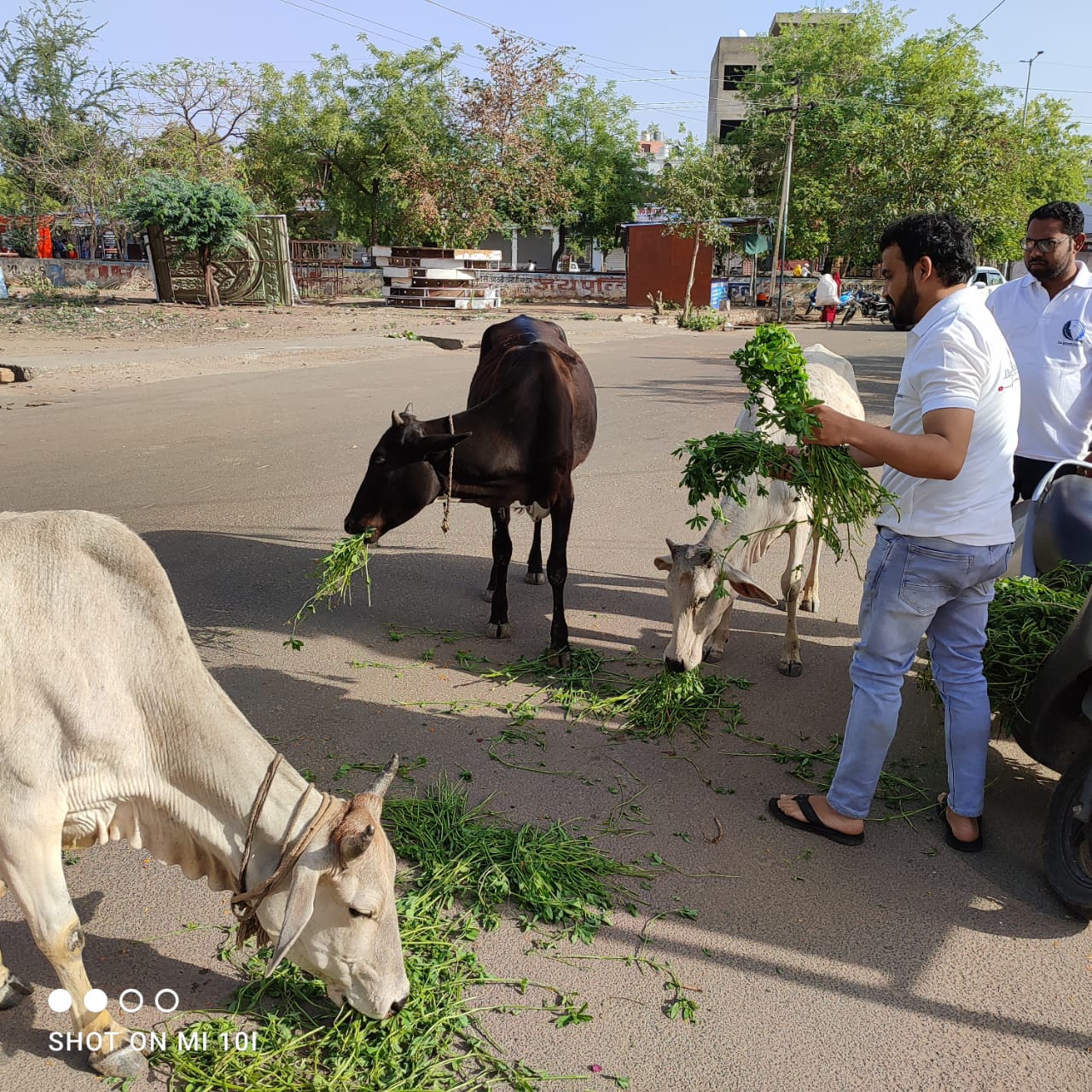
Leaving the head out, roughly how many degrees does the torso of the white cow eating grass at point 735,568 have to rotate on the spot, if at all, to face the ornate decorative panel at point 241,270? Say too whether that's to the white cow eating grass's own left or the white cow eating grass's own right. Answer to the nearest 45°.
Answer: approximately 90° to the white cow eating grass's own right

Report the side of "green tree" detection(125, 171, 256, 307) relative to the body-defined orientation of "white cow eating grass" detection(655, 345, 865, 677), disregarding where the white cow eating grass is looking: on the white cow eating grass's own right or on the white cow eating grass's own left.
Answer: on the white cow eating grass's own right

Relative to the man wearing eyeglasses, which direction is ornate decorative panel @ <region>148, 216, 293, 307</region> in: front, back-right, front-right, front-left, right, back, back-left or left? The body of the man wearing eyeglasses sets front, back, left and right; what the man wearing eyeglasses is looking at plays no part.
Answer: right

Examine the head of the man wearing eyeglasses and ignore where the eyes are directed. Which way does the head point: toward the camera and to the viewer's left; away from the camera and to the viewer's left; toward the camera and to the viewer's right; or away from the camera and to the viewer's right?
toward the camera and to the viewer's left

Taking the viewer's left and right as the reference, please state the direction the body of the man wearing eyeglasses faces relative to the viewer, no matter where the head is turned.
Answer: facing the viewer and to the left of the viewer

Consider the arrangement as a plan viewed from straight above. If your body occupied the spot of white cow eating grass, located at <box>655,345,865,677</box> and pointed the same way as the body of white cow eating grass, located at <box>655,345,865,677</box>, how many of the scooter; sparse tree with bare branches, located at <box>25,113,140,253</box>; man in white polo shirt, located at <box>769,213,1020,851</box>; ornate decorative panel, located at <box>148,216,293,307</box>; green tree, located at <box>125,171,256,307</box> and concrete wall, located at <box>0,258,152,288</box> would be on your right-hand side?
4

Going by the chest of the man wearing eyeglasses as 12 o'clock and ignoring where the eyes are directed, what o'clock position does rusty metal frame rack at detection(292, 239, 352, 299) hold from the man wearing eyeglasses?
The rusty metal frame rack is roughly at 3 o'clock from the man wearing eyeglasses.

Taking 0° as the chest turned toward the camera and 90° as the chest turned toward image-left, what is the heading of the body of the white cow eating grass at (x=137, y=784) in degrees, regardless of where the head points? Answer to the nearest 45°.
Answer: approximately 270°

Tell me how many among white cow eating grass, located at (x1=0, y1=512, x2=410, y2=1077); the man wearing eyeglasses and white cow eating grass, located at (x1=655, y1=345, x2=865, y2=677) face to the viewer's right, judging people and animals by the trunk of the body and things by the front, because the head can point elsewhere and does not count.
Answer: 1

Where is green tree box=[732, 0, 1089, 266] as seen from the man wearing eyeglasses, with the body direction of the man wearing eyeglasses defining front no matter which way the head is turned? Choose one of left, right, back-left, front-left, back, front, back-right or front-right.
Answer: back-right

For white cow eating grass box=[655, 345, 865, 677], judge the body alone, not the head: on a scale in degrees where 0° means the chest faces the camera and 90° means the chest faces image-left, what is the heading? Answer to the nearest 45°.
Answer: approximately 45°

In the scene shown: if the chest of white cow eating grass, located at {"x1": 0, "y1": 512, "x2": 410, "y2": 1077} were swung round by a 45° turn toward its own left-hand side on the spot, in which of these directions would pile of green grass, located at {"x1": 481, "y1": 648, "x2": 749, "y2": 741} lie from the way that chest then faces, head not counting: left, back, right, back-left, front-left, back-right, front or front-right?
front

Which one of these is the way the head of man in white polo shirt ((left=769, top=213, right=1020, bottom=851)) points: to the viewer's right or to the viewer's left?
to the viewer's left

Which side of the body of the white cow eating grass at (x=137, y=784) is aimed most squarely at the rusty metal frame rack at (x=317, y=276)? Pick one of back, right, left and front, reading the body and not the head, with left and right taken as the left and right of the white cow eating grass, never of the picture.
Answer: left

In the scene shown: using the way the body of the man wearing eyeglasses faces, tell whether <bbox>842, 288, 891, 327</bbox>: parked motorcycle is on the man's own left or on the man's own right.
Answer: on the man's own right
